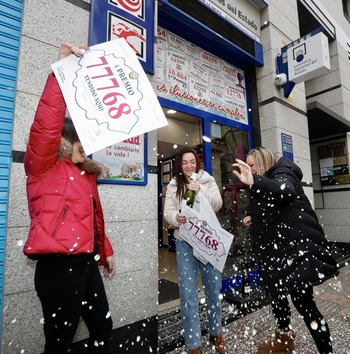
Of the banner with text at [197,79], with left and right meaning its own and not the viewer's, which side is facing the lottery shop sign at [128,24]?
right

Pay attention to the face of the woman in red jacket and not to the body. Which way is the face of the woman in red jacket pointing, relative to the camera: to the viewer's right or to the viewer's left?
to the viewer's right

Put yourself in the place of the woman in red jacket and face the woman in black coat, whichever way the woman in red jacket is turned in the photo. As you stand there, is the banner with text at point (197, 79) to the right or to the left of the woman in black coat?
left

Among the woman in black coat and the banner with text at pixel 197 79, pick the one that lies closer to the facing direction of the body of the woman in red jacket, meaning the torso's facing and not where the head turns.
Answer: the woman in black coat

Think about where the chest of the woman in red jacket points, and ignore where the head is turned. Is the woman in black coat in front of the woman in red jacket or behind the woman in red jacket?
in front

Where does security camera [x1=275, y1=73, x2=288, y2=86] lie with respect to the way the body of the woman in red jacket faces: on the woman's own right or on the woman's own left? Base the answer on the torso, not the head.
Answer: on the woman's own left

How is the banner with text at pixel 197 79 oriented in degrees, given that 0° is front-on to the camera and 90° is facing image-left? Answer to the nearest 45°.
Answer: approximately 315°

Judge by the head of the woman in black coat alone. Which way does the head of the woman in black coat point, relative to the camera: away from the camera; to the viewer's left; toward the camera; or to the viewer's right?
to the viewer's left

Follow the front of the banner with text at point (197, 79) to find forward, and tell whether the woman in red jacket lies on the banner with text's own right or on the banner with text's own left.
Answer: on the banner with text's own right

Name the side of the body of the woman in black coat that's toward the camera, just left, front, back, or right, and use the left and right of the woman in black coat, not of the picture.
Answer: left

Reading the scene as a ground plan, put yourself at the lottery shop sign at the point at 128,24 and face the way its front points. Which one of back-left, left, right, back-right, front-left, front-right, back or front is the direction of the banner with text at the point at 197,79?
left
